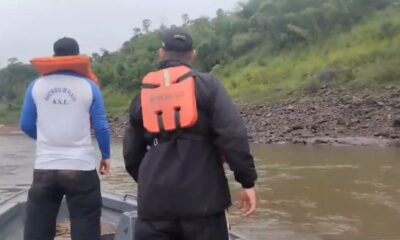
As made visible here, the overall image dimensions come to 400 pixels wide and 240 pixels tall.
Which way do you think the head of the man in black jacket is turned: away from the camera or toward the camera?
away from the camera

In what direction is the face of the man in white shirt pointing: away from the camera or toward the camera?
away from the camera

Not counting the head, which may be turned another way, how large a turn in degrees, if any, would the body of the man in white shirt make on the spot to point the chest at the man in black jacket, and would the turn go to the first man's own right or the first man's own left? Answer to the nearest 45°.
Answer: approximately 135° to the first man's own right

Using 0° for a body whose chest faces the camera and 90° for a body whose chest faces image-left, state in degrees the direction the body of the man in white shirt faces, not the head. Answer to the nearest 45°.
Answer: approximately 180°
